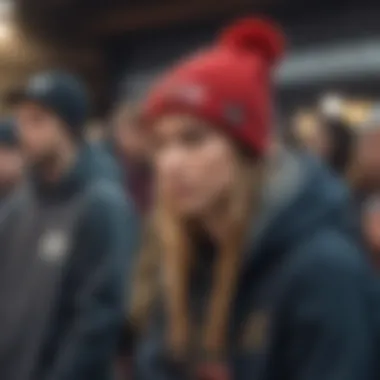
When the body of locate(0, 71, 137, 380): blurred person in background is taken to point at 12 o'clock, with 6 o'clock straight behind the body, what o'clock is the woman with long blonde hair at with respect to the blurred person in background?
The woman with long blonde hair is roughly at 10 o'clock from the blurred person in background.

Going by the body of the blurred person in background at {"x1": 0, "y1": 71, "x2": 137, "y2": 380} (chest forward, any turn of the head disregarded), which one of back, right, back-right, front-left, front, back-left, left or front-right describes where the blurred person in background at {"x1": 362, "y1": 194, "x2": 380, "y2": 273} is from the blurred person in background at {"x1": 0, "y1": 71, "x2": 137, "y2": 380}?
left

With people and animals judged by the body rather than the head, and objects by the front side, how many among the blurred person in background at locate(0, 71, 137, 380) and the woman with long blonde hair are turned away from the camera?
0

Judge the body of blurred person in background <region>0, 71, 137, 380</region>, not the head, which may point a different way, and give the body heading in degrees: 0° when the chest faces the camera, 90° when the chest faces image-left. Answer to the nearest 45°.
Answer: approximately 45°

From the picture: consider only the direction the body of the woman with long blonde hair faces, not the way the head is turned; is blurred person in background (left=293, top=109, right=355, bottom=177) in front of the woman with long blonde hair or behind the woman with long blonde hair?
behind

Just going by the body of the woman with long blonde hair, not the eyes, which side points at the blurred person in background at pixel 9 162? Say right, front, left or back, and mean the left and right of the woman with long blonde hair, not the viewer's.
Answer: right
